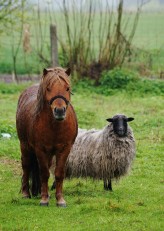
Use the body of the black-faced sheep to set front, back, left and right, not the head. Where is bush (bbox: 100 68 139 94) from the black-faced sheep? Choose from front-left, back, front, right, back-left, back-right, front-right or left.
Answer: back-left

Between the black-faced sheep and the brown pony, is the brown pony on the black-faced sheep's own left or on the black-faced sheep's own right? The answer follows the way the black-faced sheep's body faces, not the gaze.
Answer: on the black-faced sheep's own right

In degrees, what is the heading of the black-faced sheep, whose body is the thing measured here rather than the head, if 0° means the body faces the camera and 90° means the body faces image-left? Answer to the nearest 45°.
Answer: approximately 315°

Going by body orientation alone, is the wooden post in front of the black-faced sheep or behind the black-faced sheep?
behind
